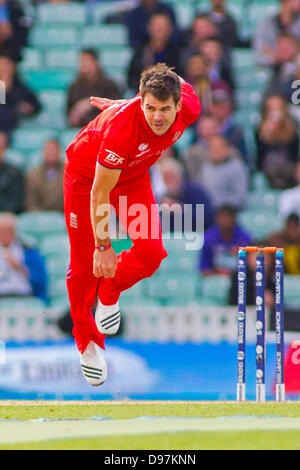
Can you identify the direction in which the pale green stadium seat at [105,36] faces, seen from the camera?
facing the viewer

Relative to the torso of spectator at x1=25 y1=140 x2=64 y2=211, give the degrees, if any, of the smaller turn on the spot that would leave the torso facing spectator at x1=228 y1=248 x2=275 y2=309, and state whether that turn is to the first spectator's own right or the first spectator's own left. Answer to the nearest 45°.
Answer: approximately 45° to the first spectator's own left

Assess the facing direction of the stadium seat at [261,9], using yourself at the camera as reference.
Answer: facing the viewer

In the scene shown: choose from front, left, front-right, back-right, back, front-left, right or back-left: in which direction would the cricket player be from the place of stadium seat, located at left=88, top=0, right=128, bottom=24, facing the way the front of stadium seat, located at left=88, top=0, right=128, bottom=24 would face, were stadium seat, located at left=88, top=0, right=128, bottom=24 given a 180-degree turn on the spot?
back

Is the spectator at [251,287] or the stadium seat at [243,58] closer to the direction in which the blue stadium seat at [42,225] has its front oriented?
the spectator

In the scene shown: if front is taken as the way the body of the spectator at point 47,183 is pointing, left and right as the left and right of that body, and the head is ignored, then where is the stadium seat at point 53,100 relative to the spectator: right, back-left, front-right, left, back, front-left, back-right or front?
back

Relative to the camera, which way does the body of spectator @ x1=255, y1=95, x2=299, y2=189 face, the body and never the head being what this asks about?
toward the camera

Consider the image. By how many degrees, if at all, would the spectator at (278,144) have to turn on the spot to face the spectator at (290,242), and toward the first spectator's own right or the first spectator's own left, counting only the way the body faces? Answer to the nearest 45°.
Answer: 0° — they already face them
